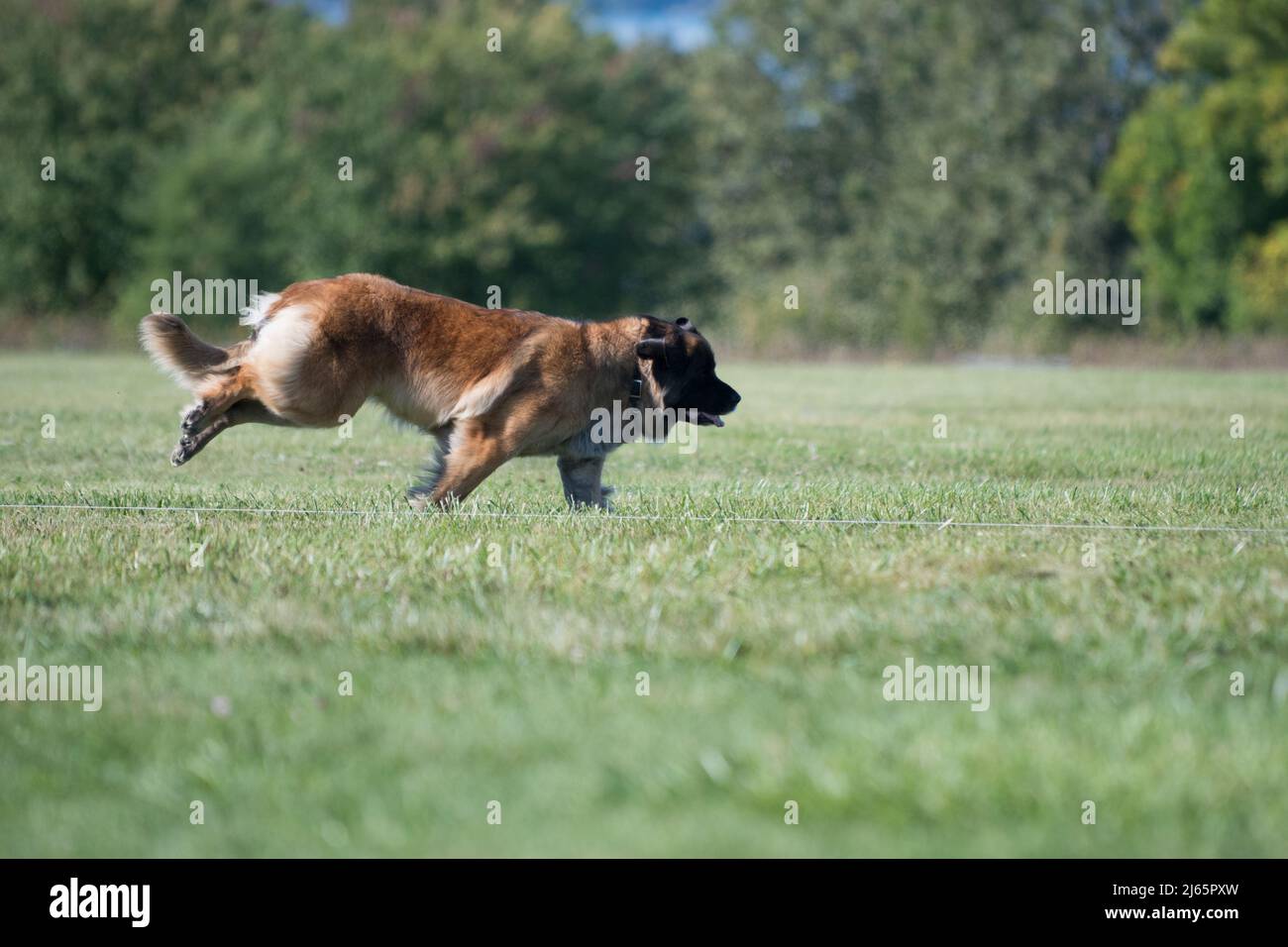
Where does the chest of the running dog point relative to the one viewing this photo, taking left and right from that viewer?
facing to the right of the viewer

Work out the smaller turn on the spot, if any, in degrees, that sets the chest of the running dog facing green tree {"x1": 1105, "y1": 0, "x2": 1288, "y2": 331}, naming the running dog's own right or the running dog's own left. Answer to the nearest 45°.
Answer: approximately 45° to the running dog's own left
